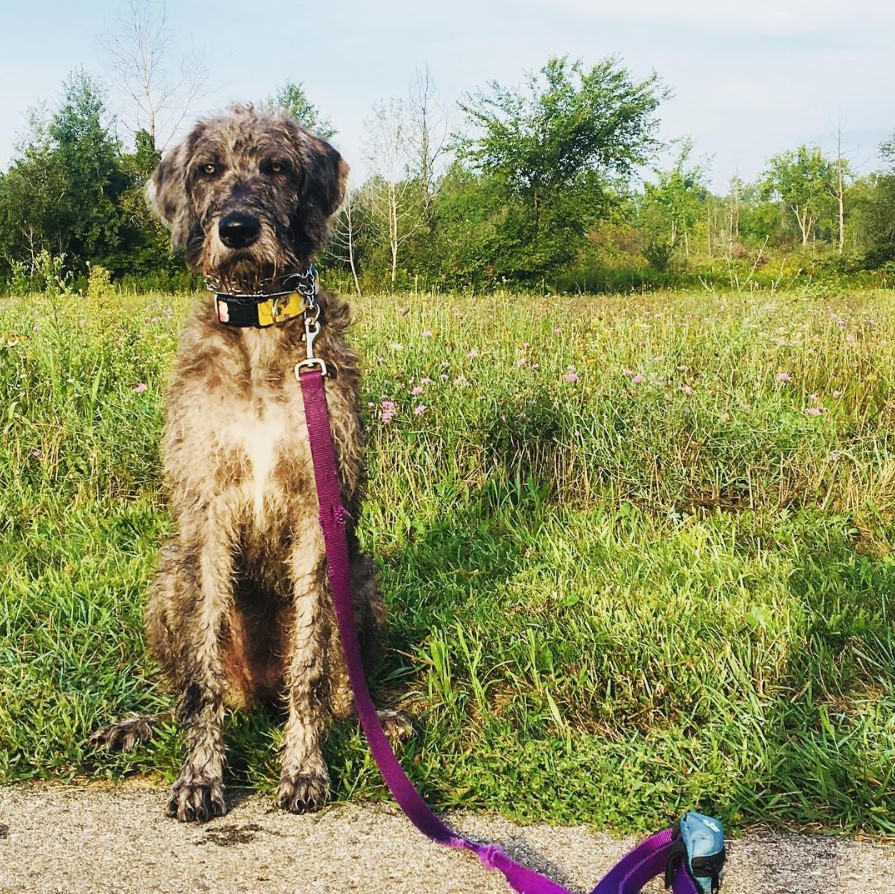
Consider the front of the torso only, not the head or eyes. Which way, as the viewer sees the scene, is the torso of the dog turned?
toward the camera

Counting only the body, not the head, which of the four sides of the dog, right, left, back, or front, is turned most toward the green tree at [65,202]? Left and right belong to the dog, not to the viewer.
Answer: back

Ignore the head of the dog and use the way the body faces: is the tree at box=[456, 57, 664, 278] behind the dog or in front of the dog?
behind

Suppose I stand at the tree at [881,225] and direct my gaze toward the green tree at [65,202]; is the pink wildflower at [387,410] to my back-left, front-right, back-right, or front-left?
front-left

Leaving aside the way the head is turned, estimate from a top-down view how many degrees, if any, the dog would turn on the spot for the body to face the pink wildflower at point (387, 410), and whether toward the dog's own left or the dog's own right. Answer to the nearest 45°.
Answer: approximately 180°

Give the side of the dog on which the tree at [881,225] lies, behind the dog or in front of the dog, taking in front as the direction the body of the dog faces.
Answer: behind

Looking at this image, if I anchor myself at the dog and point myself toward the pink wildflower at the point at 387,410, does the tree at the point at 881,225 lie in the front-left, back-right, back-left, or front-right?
front-right
